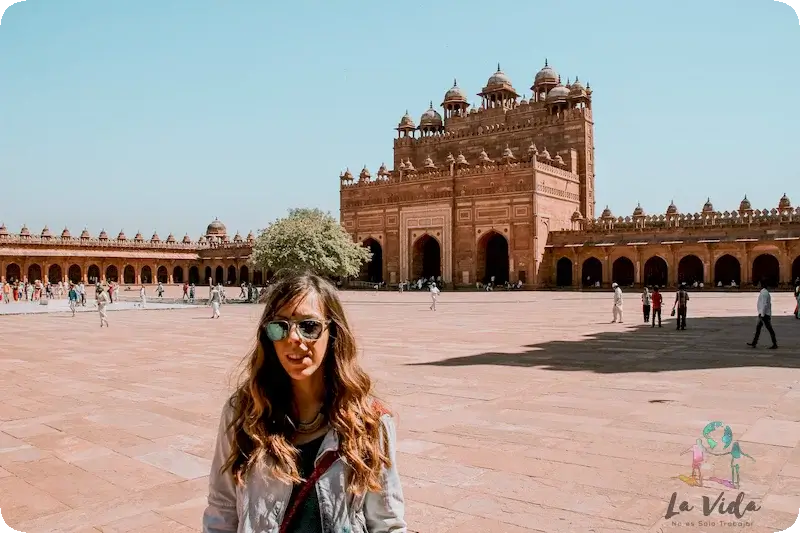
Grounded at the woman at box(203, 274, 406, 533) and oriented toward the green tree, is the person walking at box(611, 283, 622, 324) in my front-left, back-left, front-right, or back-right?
front-right

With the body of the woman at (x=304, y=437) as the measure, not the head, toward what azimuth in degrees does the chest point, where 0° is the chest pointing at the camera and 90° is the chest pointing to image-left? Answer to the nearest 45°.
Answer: approximately 0°

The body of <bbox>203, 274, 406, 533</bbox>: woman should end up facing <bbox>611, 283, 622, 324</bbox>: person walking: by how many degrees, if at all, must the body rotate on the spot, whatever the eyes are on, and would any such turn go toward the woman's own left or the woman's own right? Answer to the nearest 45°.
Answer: approximately 135° to the woman's own left

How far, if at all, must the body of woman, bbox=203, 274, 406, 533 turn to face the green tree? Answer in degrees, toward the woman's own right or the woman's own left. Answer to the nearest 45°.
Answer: approximately 180°

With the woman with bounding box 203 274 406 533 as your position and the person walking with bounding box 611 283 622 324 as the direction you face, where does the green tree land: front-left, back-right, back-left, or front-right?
front-left

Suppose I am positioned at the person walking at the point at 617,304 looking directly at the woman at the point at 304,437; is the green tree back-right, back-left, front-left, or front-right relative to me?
back-right

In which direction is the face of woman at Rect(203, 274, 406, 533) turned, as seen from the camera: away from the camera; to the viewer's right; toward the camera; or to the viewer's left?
toward the camera

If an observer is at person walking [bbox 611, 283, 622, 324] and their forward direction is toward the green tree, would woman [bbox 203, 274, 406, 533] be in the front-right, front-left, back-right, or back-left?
back-left

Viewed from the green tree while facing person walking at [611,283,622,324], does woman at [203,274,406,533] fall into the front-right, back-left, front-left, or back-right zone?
front-right
